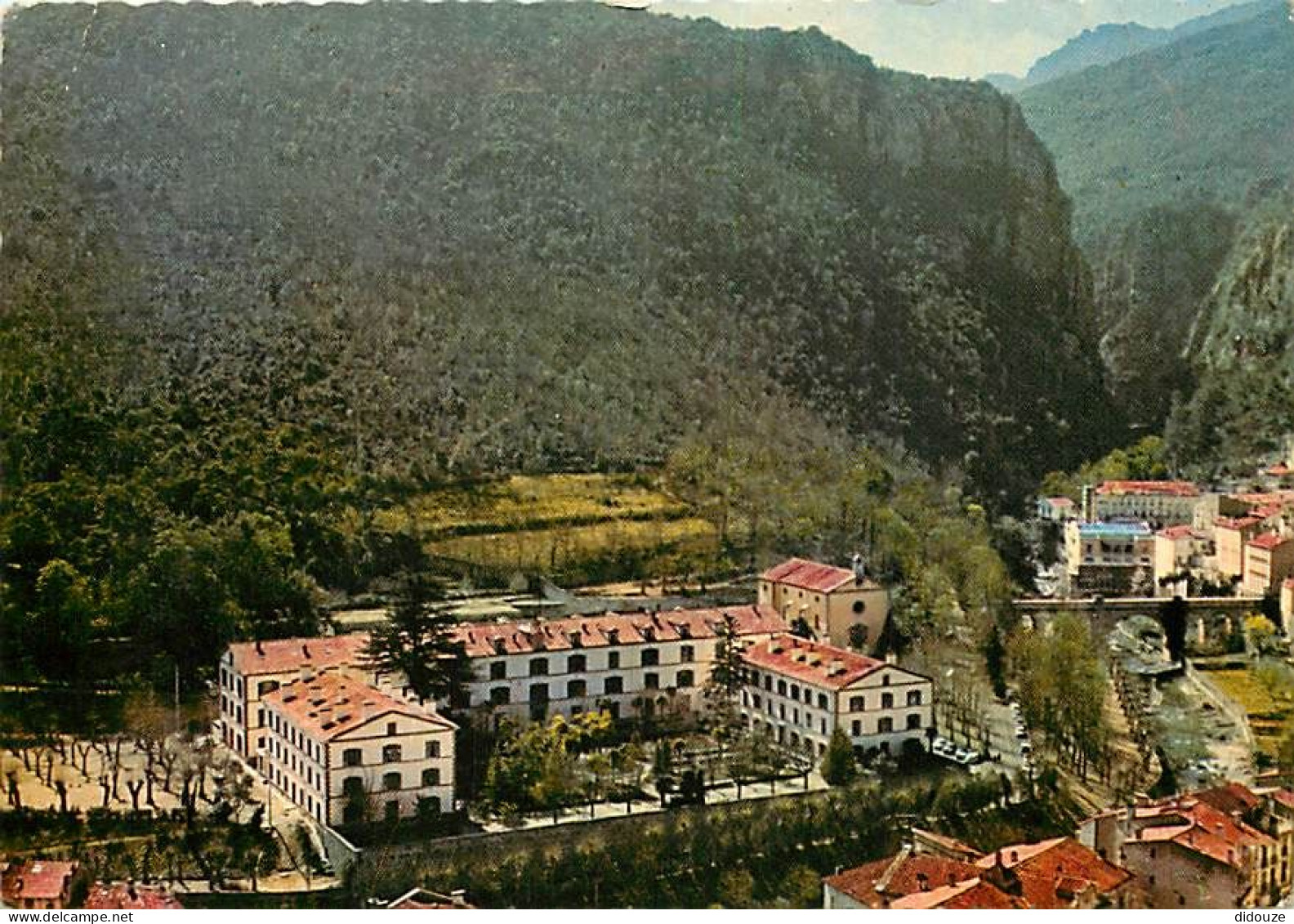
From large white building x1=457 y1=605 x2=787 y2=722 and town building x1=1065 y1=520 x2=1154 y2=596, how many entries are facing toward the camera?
2

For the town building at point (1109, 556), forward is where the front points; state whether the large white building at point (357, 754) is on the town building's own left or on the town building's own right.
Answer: on the town building's own right

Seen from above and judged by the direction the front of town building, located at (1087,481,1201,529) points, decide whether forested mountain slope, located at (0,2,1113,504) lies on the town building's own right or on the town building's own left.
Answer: on the town building's own right

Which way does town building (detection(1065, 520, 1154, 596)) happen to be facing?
toward the camera

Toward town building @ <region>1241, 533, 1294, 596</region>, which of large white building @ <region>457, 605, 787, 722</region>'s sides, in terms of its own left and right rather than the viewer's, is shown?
left

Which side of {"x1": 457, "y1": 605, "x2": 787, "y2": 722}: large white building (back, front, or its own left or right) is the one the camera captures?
front

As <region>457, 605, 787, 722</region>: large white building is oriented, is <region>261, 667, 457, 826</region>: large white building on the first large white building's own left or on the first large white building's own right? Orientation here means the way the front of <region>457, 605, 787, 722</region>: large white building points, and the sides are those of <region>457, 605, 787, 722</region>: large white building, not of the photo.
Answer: on the first large white building's own right

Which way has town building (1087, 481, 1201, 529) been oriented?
toward the camera

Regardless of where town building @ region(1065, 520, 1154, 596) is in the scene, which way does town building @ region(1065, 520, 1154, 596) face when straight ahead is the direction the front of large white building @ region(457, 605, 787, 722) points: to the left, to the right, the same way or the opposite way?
the same way

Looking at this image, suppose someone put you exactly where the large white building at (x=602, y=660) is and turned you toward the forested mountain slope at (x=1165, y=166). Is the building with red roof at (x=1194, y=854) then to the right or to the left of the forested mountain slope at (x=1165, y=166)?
right
